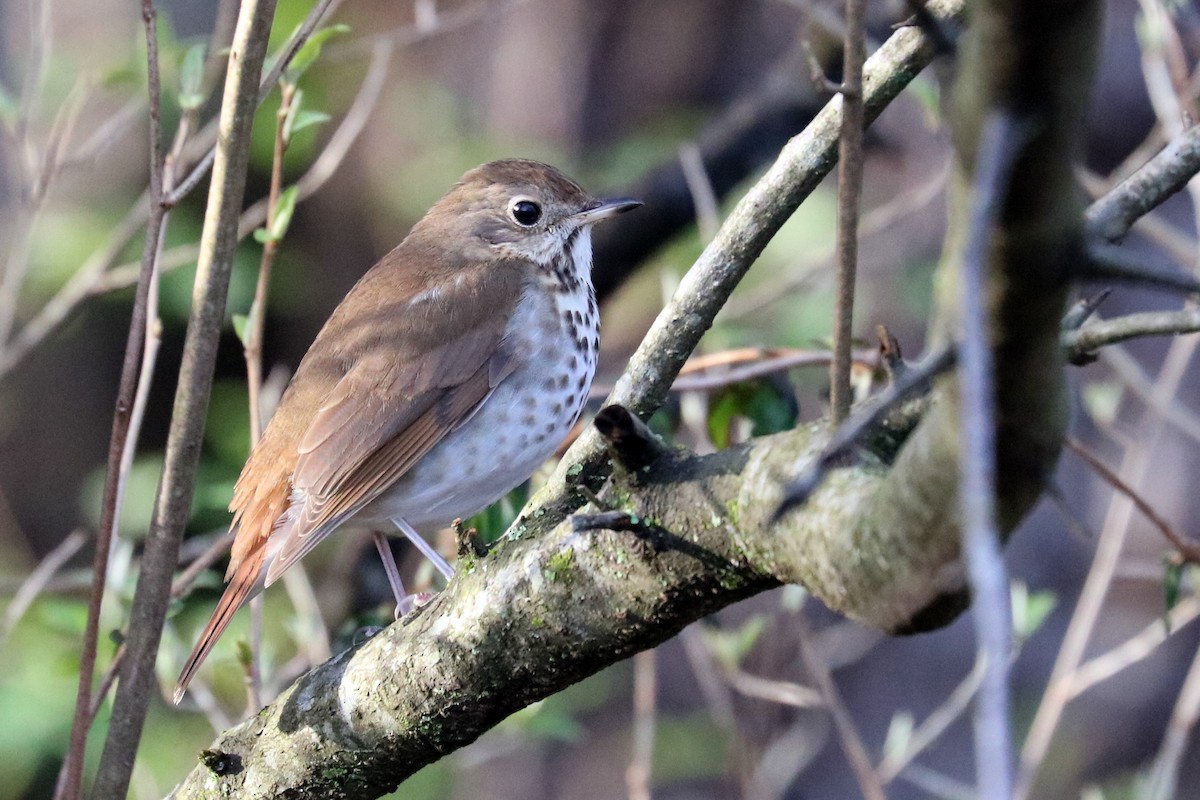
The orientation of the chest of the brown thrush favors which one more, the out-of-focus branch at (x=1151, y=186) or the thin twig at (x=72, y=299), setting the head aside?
the out-of-focus branch

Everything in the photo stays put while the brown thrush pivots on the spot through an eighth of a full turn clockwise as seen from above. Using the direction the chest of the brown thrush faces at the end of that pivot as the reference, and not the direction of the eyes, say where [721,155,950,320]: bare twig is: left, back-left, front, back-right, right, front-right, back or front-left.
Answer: left

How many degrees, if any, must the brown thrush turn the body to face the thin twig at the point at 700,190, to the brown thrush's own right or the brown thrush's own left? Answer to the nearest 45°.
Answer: approximately 45° to the brown thrush's own left

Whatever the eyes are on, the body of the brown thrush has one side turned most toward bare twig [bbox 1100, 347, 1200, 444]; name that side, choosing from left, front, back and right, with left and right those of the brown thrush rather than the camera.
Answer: front

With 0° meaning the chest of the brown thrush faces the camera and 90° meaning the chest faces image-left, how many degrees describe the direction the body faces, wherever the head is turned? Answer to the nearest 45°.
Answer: approximately 270°

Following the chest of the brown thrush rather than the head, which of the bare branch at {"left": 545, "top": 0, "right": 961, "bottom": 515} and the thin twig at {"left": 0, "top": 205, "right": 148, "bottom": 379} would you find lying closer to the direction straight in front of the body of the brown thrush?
the bare branch

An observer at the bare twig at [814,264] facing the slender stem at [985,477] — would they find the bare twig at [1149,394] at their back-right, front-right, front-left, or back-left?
front-left
